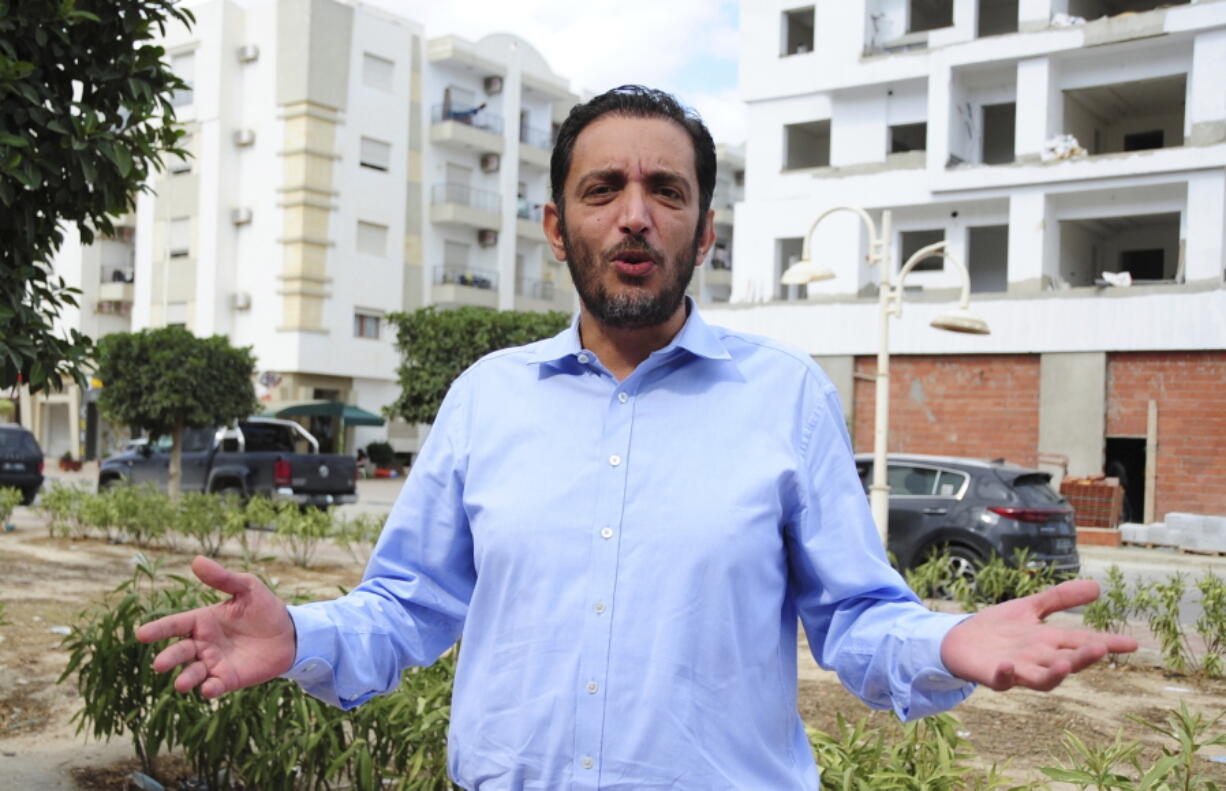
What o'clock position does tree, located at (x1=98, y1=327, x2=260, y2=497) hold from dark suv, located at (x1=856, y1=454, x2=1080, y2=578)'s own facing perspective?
The tree is roughly at 11 o'clock from the dark suv.

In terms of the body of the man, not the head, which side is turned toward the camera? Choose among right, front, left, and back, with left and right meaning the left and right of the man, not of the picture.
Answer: front

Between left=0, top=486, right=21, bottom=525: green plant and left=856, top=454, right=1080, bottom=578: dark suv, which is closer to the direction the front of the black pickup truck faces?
the green plant

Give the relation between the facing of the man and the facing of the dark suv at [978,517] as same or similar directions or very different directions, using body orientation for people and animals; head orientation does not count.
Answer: very different directions

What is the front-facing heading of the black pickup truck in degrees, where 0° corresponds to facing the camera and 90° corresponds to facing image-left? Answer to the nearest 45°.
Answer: approximately 135°

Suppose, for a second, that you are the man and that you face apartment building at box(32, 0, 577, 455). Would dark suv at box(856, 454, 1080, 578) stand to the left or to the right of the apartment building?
right

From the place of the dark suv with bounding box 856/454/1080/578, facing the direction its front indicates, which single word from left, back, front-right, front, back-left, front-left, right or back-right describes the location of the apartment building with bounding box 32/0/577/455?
front

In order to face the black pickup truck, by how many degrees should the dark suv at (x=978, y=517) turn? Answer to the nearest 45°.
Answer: approximately 45° to its left

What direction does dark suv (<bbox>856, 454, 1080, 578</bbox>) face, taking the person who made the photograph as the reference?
facing away from the viewer and to the left of the viewer

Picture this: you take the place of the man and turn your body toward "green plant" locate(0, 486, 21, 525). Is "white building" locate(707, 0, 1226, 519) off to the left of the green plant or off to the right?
right

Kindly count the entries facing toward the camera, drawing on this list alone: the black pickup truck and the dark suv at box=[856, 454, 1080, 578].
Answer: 0

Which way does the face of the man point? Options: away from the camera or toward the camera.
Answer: toward the camera

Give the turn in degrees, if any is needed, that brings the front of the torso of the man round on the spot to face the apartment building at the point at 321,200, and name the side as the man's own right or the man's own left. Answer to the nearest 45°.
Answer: approximately 180°

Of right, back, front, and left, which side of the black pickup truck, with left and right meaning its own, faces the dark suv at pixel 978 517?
back
